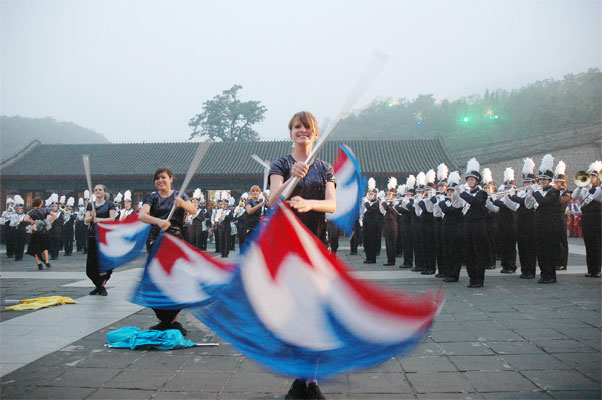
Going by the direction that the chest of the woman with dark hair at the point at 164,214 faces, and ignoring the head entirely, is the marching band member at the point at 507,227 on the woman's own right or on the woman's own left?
on the woman's own left

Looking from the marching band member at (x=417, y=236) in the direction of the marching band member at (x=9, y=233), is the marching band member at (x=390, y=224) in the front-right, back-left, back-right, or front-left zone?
front-right

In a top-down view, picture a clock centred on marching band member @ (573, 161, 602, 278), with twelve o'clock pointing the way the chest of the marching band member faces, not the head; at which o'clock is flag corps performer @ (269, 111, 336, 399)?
The flag corps performer is roughly at 11 o'clock from the marching band member.

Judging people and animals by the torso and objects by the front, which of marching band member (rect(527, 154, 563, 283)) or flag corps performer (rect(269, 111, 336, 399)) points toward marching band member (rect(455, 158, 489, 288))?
marching band member (rect(527, 154, 563, 283))

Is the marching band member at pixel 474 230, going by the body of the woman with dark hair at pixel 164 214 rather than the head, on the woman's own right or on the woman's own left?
on the woman's own left

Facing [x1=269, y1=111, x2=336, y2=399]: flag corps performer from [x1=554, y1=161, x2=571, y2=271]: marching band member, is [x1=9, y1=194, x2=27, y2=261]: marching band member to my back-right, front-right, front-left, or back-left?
front-right

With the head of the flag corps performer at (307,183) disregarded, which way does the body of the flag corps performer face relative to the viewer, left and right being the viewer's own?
facing the viewer

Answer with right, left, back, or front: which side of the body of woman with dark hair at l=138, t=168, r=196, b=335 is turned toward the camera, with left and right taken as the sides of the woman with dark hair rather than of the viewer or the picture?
front

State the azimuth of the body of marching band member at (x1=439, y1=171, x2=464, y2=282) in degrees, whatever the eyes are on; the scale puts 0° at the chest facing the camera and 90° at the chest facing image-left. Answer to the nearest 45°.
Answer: approximately 45°

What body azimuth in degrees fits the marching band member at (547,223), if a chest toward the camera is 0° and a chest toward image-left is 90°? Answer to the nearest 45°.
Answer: approximately 45°

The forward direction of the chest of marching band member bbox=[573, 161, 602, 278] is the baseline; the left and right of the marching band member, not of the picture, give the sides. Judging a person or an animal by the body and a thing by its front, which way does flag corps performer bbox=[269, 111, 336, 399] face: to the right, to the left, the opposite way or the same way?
to the left

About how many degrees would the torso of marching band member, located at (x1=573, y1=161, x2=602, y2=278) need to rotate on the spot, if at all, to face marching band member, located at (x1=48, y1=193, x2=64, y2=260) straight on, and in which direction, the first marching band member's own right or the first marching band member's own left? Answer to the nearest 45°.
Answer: approximately 45° to the first marching band member's own right

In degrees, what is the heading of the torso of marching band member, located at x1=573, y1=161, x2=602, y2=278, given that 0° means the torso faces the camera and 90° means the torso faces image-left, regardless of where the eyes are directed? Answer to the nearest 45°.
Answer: approximately 45°

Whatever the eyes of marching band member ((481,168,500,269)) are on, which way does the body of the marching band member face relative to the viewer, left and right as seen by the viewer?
facing the viewer and to the left of the viewer

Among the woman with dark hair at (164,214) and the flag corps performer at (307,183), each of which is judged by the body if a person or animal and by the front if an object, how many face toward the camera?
2

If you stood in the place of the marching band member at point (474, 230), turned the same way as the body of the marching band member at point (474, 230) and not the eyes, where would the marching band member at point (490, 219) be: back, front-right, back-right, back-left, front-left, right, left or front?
back-right

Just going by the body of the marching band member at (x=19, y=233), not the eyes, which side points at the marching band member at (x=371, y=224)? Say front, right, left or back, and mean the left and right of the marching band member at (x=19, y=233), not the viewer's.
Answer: front

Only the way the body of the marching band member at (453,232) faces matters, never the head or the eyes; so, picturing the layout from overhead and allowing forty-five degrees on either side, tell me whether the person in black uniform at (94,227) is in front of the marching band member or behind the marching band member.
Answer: in front
